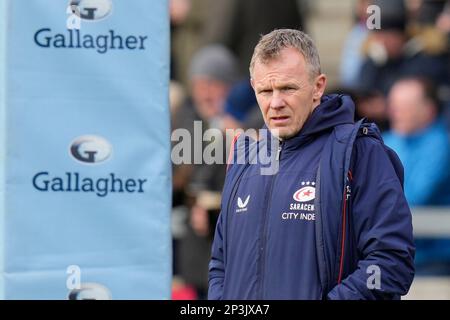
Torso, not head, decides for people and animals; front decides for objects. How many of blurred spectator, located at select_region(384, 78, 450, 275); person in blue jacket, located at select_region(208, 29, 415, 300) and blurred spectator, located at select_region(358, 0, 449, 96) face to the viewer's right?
0

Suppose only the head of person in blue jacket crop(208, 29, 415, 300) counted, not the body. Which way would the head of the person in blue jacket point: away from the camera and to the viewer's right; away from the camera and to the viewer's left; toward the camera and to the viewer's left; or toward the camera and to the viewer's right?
toward the camera and to the viewer's left

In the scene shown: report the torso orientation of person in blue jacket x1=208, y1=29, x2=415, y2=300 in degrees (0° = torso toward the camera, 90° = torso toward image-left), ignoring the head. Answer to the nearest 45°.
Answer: approximately 45°

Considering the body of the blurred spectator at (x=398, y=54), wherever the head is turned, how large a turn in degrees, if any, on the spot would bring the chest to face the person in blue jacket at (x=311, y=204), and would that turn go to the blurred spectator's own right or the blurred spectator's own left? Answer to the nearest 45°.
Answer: approximately 45° to the blurred spectator's own left

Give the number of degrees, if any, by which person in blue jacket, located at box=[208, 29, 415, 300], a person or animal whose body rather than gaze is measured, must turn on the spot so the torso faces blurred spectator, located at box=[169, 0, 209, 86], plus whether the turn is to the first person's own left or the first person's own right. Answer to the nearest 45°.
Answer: approximately 135° to the first person's own right

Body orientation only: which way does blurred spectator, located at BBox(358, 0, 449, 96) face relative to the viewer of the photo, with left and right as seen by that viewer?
facing the viewer and to the left of the viewer
